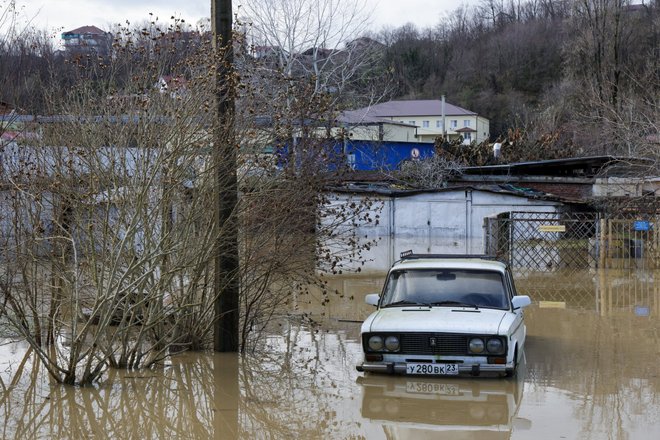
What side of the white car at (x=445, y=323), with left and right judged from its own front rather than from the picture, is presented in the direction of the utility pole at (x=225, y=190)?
right

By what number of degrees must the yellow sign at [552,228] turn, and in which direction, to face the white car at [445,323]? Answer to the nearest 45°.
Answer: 0° — it already faces it

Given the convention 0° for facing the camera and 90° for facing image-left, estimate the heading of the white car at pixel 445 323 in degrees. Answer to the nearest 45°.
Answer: approximately 0°

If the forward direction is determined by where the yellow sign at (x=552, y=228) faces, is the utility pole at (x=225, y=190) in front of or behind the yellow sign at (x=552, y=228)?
in front

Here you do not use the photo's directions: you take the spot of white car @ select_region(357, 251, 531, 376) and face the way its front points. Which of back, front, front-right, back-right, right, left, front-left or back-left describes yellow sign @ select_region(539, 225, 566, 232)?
back

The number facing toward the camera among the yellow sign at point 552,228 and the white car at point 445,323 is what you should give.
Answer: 2

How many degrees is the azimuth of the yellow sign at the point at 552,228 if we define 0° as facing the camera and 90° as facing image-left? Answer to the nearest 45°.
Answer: approximately 0°
